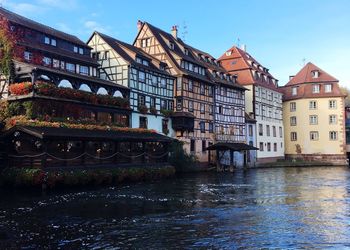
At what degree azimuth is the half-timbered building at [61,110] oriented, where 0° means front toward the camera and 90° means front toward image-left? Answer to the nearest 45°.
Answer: approximately 315°

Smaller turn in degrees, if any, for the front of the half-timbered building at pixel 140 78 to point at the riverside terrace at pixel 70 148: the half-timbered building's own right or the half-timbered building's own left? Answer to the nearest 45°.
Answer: approximately 90° to the half-timbered building's own right

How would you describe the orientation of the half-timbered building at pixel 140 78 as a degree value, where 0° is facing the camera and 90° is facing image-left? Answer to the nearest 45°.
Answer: approximately 315°
